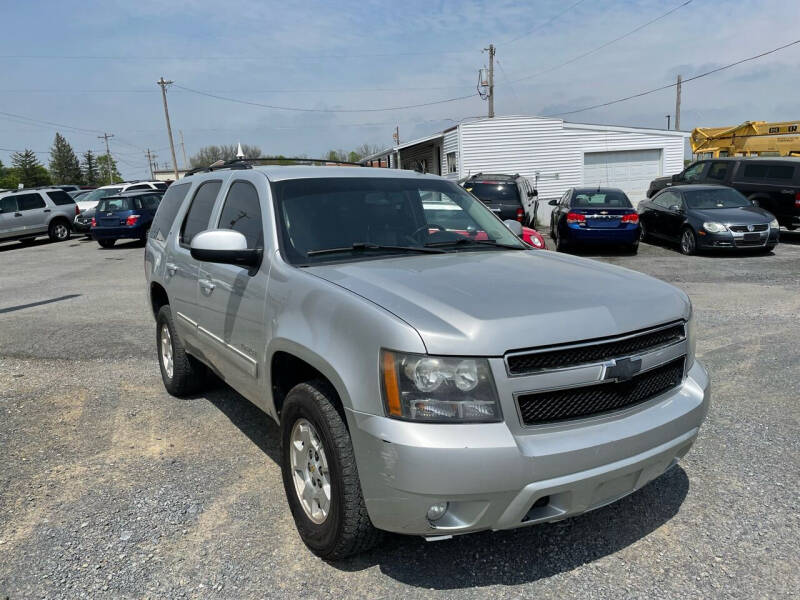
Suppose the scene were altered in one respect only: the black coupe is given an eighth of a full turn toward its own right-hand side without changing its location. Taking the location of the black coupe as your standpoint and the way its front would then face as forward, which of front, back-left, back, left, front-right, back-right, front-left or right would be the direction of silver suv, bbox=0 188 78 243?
right

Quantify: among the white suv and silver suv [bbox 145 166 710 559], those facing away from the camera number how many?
0

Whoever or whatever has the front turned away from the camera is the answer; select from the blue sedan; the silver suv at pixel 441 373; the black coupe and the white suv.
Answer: the blue sedan

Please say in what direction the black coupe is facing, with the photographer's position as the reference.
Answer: facing the viewer and to the right of the viewer

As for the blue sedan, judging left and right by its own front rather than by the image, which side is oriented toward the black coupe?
right

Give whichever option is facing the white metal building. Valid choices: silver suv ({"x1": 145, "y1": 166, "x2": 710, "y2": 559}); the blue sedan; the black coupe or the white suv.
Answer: the blue sedan

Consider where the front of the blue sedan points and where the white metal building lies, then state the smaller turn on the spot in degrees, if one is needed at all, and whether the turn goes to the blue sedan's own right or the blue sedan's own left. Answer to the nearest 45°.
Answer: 0° — it already faces it

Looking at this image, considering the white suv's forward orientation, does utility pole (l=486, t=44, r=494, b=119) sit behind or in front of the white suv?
behind

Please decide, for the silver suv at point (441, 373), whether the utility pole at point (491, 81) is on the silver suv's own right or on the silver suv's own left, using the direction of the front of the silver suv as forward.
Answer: on the silver suv's own left

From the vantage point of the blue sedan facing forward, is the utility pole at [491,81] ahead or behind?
ahead

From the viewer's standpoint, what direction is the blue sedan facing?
away from the camera

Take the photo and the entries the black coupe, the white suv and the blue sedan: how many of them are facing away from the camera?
1

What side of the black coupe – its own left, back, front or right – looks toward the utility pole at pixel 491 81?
back

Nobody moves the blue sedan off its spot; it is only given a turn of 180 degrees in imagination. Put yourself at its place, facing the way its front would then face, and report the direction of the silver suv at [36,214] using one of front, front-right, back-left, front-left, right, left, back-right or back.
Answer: right

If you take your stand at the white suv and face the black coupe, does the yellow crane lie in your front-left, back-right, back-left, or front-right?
front-left

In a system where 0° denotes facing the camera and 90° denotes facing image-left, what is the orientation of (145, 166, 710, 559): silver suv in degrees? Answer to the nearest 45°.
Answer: approximately 315°

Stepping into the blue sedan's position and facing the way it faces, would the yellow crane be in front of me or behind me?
in front

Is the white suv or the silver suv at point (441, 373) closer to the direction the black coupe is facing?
the silver suv

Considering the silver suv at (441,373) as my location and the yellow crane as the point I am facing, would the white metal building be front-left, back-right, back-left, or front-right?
front-left
